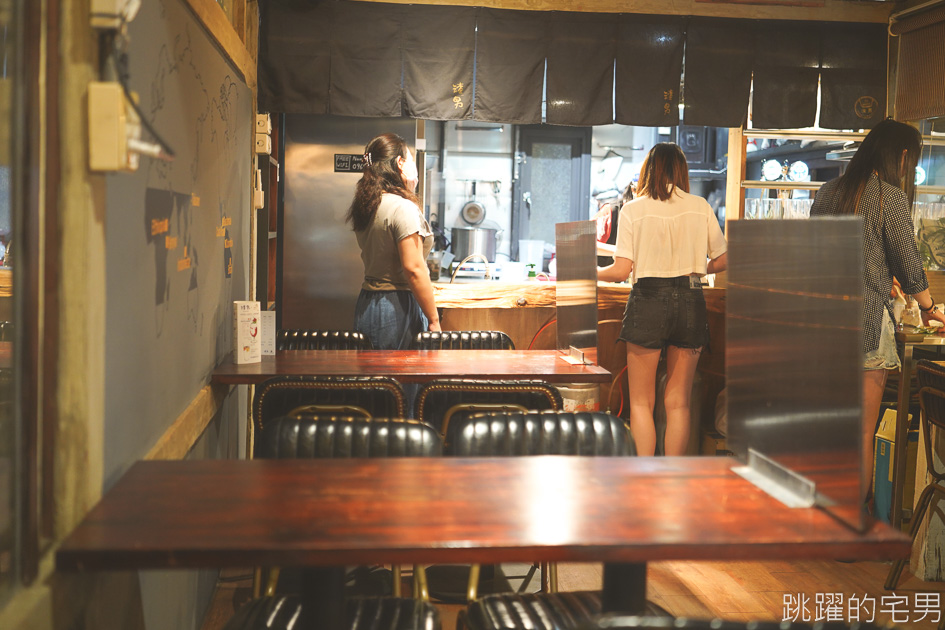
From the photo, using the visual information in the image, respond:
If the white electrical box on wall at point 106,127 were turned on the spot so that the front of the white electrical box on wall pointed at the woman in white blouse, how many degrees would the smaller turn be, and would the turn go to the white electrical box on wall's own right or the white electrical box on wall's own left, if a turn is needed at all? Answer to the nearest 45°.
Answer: approximately 45° to the white electrical box on wall's own left

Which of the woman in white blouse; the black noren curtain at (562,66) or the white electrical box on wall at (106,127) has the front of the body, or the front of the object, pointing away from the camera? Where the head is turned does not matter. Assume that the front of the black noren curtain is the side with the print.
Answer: the woman in white blouse

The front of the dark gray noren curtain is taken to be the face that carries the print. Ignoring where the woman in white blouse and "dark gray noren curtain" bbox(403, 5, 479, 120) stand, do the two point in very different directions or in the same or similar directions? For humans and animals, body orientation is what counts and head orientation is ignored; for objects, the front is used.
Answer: very different directions

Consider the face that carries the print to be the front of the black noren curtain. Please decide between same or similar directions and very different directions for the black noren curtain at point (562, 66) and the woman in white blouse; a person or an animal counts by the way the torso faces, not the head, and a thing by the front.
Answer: very different directions

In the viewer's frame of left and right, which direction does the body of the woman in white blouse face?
facing away from the viewer

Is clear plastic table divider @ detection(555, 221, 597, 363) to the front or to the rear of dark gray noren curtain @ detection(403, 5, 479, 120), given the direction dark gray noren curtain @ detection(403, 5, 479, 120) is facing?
to the front

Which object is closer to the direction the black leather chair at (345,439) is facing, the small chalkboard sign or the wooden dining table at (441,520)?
the wooden dining table

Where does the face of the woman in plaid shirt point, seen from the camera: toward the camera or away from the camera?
away from the camera

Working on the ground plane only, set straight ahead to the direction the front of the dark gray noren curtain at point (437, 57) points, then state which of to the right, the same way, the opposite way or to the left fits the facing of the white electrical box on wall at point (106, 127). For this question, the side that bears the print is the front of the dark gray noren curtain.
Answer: to the left

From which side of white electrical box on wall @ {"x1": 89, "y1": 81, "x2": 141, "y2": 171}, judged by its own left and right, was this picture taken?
right

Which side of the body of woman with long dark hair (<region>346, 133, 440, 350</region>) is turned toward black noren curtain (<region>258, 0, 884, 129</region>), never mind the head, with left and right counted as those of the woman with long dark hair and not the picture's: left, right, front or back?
front

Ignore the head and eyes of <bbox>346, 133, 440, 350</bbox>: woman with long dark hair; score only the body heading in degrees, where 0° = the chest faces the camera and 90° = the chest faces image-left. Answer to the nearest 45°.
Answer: approximately 225°

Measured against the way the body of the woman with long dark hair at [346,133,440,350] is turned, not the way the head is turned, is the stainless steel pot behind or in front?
in front
